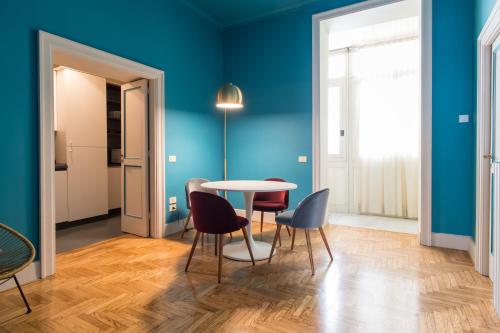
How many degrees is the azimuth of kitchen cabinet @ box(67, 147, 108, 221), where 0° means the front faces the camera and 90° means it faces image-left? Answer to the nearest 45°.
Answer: approximately 315°

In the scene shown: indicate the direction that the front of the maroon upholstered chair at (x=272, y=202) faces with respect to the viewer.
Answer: facing the viewer and to the left of the viewer

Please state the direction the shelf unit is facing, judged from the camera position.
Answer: facing the viewer and to the right of the viewer

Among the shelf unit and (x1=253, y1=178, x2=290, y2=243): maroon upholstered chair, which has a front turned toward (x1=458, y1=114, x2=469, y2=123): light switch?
the shelf unit

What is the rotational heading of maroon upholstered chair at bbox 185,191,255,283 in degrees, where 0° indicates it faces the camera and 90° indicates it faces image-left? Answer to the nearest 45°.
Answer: approximately 225°

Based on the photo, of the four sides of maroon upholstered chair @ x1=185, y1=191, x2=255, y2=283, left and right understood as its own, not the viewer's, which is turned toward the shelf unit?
left

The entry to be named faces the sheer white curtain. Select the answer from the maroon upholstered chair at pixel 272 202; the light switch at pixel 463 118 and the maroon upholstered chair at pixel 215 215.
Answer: the maroon upholstered chair at pixel 215 215

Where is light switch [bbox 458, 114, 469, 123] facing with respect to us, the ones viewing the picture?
facing the viewer

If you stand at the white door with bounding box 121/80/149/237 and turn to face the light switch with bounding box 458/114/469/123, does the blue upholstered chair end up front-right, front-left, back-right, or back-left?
front-right

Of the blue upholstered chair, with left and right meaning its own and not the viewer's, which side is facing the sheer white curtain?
right

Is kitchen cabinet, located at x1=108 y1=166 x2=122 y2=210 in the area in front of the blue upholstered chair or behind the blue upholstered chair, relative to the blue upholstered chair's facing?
in front

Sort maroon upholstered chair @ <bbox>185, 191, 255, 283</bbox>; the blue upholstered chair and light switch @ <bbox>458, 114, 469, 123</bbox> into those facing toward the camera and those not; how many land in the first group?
1

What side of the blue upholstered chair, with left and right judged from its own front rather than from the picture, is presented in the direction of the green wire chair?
left

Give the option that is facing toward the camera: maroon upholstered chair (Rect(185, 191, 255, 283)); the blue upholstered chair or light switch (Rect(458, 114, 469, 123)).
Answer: the light switch

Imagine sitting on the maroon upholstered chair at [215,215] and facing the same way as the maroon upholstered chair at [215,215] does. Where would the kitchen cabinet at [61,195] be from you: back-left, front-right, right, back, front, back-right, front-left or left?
left

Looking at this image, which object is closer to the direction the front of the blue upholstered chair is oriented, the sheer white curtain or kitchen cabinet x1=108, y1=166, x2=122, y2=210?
the kitchen cabinet

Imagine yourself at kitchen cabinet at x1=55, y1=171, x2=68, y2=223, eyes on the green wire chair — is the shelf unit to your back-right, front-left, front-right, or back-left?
back-left
